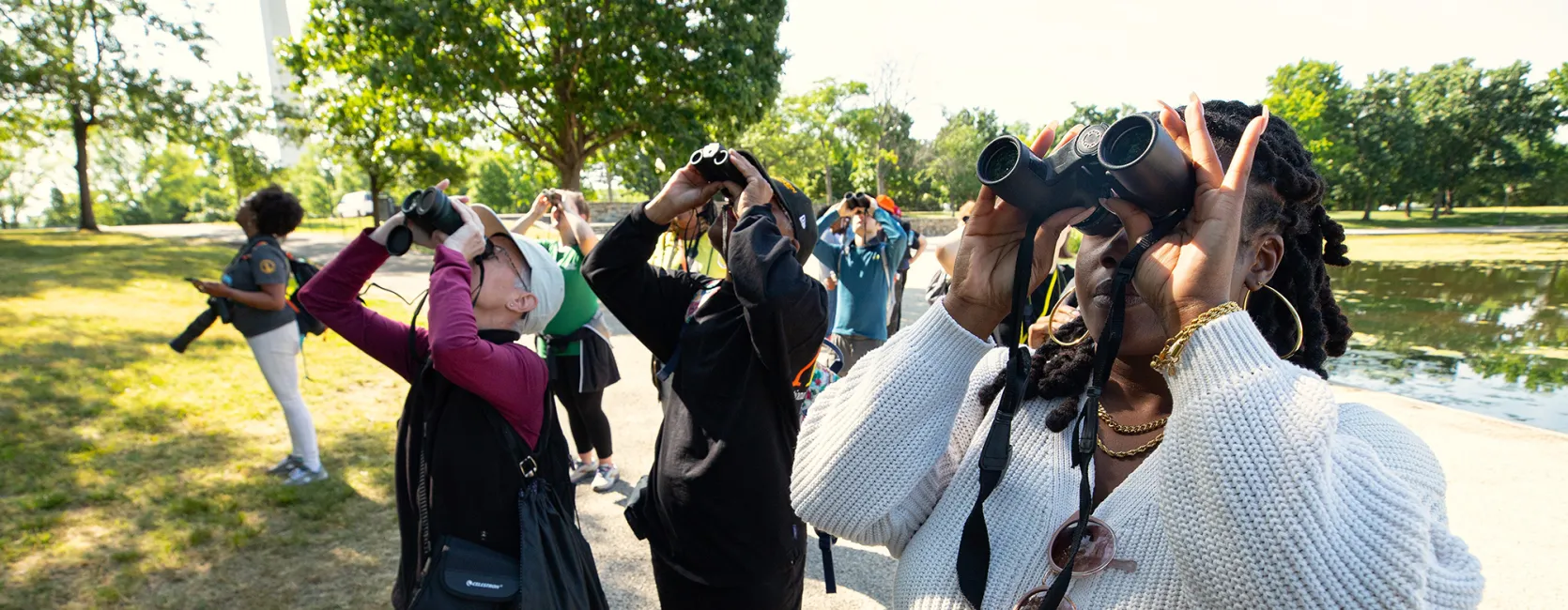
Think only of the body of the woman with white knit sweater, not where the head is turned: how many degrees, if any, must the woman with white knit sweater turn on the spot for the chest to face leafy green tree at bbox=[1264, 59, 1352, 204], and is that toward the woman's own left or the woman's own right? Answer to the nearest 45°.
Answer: approximately 135° to the woman's own right

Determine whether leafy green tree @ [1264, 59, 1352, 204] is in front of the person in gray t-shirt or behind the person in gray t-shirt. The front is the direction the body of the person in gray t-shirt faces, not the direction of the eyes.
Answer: behind

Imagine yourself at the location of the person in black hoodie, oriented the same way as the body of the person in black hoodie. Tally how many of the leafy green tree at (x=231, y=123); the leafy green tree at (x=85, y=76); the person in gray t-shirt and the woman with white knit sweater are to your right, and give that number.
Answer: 3

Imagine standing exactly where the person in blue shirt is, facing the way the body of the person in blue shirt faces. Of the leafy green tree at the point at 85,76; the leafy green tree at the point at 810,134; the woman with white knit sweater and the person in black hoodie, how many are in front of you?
2

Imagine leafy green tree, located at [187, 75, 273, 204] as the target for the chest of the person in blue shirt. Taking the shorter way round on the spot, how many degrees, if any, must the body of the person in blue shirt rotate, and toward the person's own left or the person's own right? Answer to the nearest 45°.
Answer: approximately 135° to the person's own right

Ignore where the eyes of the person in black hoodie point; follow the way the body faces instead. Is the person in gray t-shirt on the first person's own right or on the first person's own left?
on the first person's own right

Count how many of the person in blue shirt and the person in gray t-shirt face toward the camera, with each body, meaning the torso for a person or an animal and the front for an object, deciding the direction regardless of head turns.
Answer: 1

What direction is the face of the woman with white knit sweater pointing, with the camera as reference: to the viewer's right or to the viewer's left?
to the viewer's left

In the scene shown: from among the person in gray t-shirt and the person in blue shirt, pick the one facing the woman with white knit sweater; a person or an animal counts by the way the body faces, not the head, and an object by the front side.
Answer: the person in blue shirt

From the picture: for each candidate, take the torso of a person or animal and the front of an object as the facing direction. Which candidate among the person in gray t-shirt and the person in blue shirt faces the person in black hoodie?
the person in blue shirt

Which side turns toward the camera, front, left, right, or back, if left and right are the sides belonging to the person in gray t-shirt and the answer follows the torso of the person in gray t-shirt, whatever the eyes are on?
left
